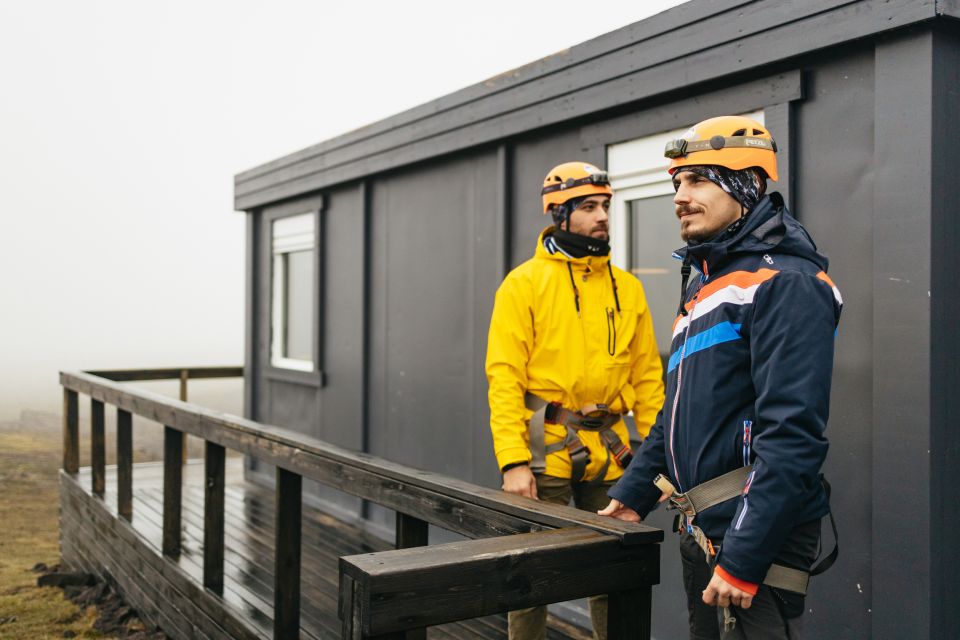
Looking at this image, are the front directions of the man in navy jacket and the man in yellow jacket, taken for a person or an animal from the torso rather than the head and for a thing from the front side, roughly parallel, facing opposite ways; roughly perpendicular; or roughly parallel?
roughly perpendicular

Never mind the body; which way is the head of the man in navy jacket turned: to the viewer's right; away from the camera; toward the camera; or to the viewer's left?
to the viewer's left

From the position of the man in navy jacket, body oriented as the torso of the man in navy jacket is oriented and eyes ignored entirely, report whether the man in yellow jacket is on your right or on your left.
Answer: on your right

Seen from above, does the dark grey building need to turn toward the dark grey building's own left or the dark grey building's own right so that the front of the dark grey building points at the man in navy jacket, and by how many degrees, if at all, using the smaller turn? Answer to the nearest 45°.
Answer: approximately 45° to the dark grey building's own left
